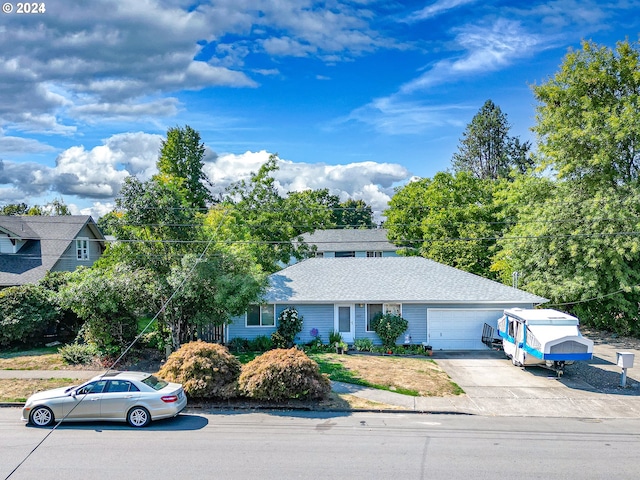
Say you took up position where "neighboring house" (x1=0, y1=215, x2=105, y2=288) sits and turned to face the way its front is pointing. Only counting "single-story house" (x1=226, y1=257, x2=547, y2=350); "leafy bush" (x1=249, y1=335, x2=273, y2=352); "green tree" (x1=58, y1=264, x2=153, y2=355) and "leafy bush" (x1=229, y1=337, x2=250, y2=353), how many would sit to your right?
0

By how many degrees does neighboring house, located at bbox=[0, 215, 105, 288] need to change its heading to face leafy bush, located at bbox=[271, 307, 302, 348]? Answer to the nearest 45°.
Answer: approximately 90° to its left

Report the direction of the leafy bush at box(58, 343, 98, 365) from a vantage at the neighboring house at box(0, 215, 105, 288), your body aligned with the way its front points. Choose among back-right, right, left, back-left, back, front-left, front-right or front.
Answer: front-left

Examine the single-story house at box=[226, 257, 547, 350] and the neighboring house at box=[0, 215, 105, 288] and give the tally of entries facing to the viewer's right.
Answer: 0

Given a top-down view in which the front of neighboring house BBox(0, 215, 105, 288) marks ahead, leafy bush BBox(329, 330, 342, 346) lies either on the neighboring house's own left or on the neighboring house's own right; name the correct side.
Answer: on the neighboring house's own left

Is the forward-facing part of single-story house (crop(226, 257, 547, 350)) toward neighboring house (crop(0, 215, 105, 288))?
no

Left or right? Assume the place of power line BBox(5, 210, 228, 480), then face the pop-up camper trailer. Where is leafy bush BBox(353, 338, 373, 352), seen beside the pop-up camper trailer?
left

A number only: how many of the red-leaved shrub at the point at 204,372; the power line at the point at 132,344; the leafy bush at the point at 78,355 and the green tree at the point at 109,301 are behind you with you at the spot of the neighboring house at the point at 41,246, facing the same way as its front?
0

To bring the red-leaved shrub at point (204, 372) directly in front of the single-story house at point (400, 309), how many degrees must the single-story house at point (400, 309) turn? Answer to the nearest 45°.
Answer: approximately 45° to its right

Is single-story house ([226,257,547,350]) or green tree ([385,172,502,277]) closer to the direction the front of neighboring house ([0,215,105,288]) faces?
the single-story house

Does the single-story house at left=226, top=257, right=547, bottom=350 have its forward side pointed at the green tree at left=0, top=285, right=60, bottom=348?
no

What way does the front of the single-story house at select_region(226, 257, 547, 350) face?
toward the camera

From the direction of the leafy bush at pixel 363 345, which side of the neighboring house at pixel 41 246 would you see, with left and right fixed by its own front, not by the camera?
left

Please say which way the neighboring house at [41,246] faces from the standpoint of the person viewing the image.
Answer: facing the viewer and to the left of the viewer

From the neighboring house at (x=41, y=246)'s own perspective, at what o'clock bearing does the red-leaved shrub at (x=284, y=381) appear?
The red-leaved shrub is roughly at 10 o'clock from the neighboring house.

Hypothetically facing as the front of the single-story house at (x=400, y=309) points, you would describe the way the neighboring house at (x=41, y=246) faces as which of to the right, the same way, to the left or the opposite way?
the same way

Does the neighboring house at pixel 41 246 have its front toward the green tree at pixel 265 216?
no

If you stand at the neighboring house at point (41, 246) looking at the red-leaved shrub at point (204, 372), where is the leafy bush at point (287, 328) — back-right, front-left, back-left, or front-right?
front-left
